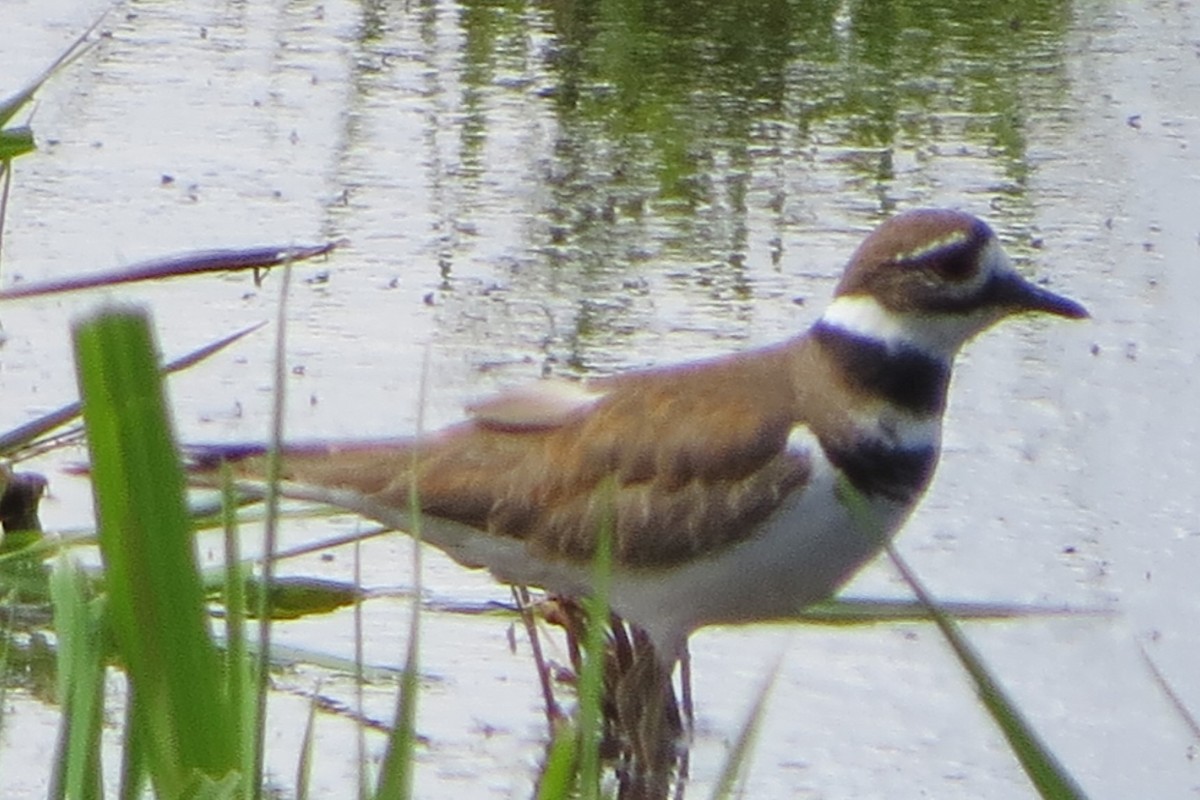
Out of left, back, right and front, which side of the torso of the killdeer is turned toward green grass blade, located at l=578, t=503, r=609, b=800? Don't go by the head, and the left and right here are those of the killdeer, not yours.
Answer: right

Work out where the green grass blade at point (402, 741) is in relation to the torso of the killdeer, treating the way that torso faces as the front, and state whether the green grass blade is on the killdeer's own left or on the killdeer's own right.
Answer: on the killdeer's own right

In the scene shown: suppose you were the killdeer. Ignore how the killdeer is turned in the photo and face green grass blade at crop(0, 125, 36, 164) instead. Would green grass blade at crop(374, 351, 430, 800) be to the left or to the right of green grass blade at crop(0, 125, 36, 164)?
left

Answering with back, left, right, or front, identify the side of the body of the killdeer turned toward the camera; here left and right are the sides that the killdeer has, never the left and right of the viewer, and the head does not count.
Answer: right

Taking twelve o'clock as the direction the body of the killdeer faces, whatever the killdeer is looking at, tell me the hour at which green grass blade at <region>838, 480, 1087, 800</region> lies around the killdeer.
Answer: The green grass blade is roughly at 3 o'clock from the killdeer.

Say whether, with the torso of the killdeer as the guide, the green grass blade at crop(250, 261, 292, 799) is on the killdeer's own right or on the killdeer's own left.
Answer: on the killdeer's own right

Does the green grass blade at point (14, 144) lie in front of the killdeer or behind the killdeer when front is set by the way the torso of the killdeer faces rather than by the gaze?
behind

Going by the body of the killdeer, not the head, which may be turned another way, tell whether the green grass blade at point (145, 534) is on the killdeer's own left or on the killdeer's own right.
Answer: on the killdeer's own right
